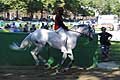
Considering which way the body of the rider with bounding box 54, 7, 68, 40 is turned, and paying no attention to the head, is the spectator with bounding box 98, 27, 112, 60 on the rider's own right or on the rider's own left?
on the rider's own left

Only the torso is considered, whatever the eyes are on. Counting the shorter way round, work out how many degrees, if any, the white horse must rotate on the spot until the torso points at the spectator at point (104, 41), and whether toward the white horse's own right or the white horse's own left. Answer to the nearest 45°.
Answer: approximately 45° to the white horse's own left

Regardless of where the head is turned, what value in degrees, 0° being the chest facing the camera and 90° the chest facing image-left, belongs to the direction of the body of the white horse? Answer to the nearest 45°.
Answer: approximately 270°

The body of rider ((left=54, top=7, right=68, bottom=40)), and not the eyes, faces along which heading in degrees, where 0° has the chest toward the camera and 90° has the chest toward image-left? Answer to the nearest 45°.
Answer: approximately 270°
